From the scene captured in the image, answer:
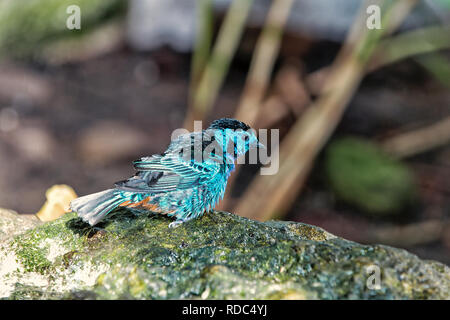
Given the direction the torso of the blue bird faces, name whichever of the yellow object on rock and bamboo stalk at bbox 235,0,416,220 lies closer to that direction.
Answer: the bamboo stalk

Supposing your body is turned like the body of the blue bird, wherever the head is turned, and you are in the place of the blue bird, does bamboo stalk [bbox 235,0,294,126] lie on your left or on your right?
on your left

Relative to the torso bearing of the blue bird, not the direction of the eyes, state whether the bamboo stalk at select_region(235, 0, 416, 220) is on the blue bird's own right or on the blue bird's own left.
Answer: on the blue bird's own left

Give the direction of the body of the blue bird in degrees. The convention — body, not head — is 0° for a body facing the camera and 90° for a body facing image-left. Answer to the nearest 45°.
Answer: approximately 270°

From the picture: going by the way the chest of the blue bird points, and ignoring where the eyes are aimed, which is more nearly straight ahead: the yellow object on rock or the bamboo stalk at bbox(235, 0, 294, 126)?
the bamboo stalk
